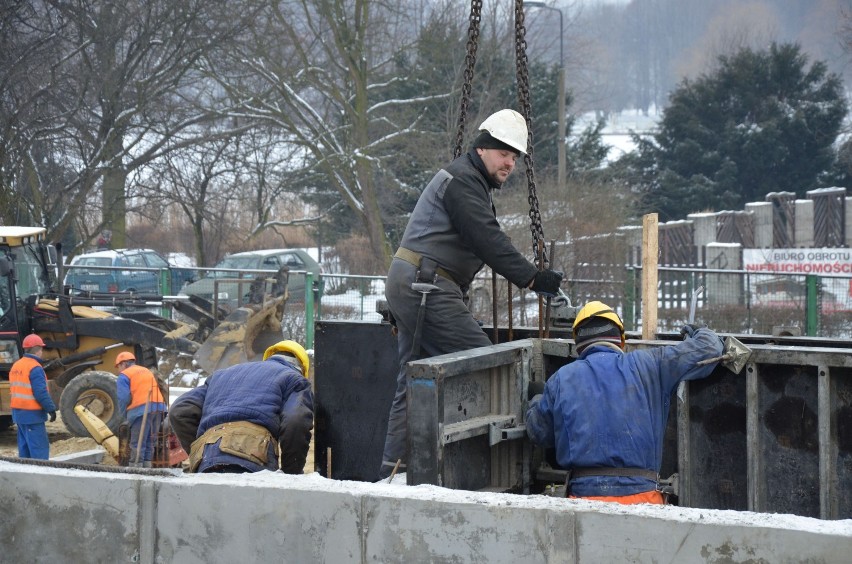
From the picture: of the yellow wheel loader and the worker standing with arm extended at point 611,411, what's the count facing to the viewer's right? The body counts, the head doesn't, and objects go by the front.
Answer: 1

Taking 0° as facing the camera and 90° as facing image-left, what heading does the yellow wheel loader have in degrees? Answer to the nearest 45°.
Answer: approximately 270°

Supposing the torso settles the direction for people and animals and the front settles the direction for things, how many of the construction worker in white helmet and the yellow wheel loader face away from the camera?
0

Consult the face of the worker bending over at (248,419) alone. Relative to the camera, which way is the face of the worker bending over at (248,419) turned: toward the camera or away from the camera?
away from the camera

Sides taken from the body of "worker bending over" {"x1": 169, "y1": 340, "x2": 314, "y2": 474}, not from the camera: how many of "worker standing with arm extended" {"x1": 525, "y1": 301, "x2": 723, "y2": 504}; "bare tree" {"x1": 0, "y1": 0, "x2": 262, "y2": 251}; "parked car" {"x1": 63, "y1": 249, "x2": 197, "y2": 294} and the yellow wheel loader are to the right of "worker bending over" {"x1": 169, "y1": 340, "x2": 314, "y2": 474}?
1

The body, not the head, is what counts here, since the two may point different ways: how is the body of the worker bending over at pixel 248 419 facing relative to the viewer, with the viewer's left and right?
facing away from the viewer and to the right of the viewer

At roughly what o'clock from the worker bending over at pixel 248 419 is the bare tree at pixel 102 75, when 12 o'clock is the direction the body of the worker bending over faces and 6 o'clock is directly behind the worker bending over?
The bare tree is roughly at 10 o'clock from the worker bending over.

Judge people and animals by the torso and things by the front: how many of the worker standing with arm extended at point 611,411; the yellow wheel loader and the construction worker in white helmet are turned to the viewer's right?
2

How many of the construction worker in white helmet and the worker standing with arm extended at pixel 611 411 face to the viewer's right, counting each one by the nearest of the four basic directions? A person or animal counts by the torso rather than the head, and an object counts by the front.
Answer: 1

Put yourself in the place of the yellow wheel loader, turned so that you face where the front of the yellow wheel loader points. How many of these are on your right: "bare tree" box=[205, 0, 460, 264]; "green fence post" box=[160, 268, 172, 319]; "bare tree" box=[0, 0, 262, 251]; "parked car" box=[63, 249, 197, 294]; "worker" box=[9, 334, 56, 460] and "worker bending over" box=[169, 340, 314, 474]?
2

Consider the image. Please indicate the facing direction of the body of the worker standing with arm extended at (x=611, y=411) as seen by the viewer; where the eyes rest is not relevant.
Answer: away from the camera

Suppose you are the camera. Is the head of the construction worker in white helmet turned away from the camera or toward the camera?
toward the camera

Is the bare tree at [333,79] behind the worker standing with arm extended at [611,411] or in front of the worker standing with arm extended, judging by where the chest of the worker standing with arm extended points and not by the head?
in front

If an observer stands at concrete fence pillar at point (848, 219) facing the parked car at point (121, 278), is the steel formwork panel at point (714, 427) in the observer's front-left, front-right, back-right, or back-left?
front-left

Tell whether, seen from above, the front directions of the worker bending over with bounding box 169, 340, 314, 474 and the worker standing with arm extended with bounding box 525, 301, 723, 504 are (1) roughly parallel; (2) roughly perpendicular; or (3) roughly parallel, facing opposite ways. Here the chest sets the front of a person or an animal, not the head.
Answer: roughly parallel

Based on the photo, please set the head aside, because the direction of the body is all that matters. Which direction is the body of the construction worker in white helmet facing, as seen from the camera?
to the viewer's right
